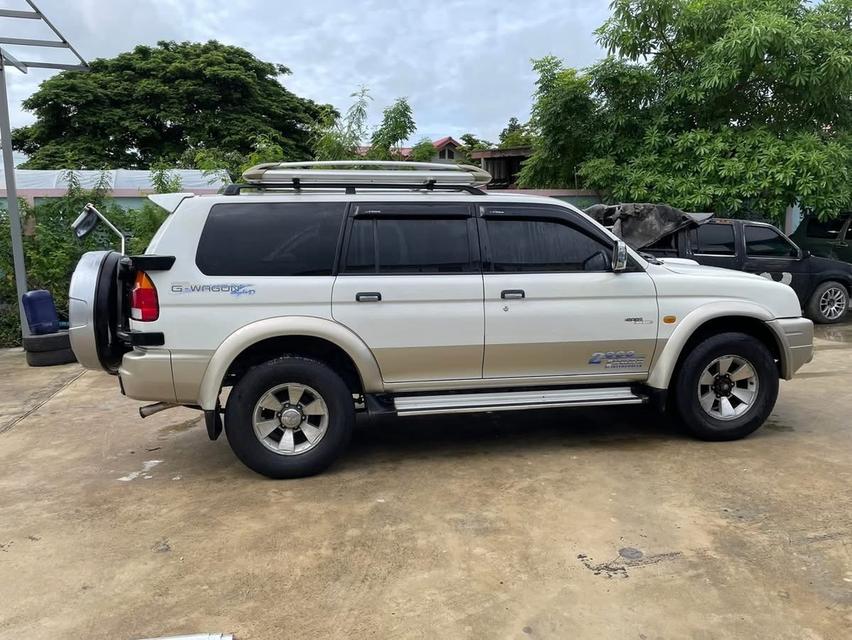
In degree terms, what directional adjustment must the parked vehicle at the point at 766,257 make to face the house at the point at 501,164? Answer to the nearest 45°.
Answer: approximately 135° to its left

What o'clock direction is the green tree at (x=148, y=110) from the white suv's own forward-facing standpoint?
The green tree is roughly at 8 o'clock from the white suv.

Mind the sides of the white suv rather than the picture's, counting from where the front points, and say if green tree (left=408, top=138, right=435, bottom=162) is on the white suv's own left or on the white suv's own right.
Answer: on the white suv's own left

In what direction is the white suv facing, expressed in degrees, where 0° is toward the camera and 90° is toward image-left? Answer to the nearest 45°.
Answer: approximately 270°

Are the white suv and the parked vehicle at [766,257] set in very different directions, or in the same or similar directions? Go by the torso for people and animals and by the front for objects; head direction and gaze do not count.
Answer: same or similar directions

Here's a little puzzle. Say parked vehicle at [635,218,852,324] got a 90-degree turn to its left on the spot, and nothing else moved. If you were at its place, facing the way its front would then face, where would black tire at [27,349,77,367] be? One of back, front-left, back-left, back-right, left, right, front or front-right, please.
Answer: back-left

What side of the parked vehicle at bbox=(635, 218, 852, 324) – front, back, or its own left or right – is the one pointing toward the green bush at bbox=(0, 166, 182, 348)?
back

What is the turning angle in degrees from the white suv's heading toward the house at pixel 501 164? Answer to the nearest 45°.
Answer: approximately 90° to its left

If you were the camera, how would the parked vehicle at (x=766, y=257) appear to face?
facing to the right of the viewer

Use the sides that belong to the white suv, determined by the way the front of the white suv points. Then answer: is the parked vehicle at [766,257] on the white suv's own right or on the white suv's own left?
on the white suv's own left

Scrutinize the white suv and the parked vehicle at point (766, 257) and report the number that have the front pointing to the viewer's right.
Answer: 2

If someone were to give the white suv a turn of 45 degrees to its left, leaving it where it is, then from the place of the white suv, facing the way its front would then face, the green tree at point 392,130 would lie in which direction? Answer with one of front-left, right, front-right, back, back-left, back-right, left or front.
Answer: front-left

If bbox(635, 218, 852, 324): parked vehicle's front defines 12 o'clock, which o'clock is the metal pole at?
The metal pole is roughly at 5 o'clock from the parked vehicle.

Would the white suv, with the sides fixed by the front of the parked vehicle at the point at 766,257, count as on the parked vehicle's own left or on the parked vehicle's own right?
on the parked vehicle's own right

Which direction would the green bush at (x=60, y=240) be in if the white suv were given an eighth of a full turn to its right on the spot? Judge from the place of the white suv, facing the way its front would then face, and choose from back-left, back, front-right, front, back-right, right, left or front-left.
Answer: back
